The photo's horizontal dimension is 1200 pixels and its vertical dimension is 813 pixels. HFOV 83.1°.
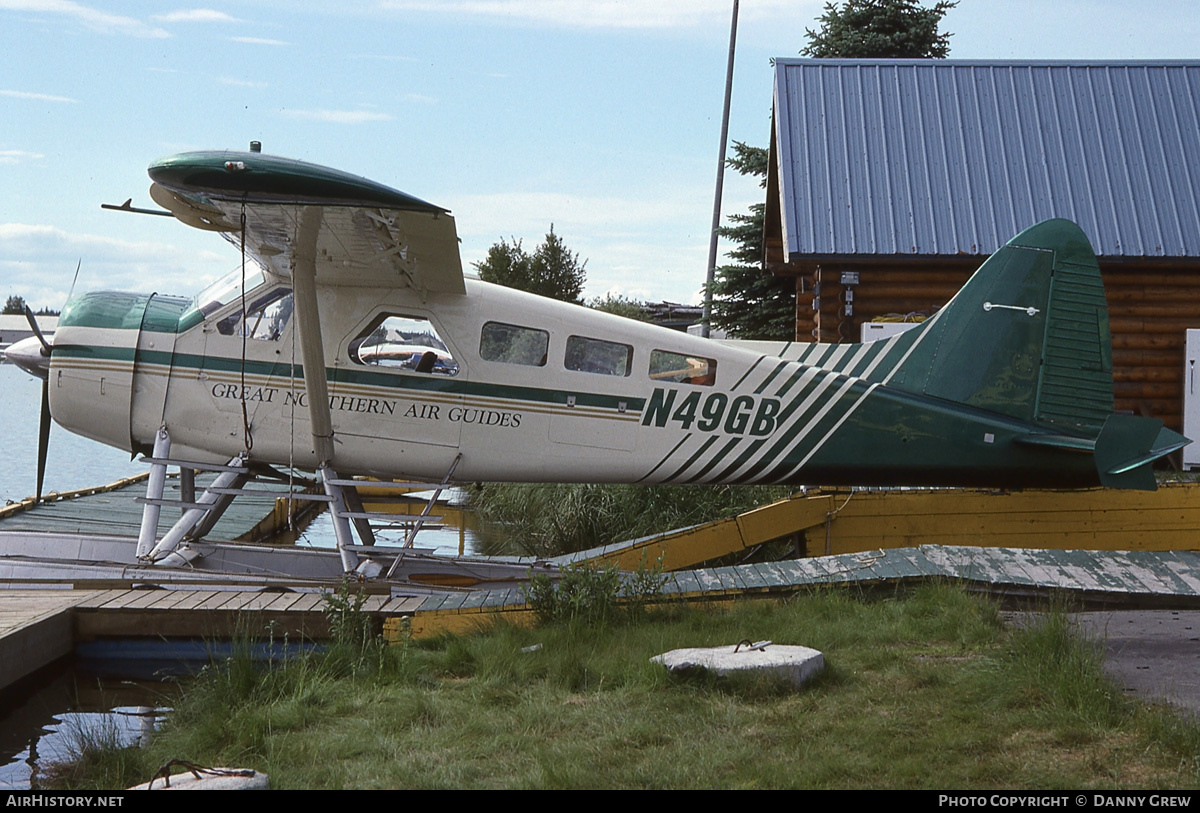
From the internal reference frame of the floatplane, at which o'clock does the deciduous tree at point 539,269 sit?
The deciduous tree is roughly at 3 o'clock from the floatplane.

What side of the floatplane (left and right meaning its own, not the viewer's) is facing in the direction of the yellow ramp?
back

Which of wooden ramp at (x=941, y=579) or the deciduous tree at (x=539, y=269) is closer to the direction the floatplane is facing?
the deciduous tree

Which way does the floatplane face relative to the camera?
to the viewer's left

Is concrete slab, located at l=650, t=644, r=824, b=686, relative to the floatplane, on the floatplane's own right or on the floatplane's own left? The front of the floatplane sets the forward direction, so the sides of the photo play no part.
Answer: on the floatplane's own left
